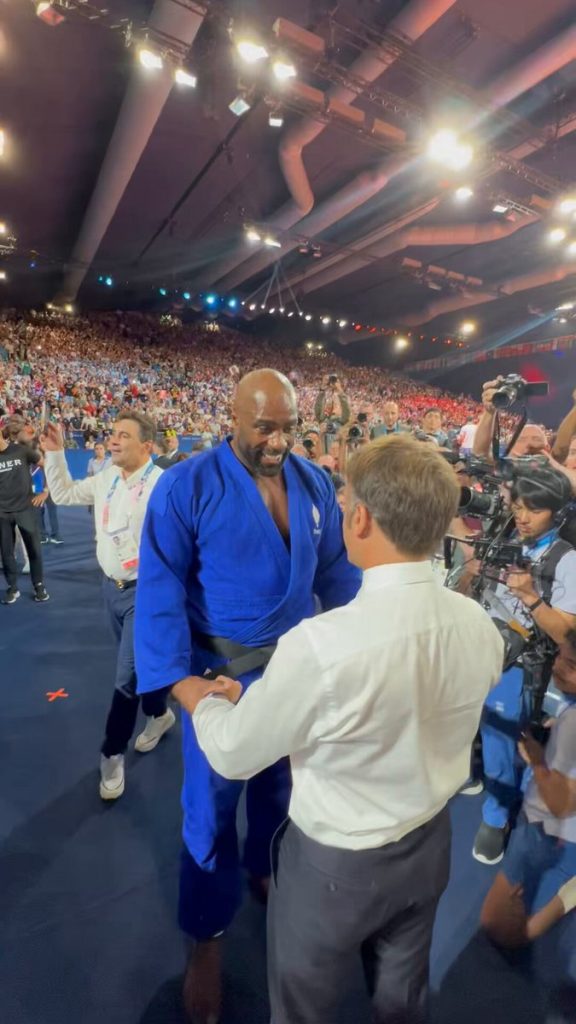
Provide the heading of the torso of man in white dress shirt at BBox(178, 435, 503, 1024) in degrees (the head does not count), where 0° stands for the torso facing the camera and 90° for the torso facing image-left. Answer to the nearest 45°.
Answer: approximately 135°

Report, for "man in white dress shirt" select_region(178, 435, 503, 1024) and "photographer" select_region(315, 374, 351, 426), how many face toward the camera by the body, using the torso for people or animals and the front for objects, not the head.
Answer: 1

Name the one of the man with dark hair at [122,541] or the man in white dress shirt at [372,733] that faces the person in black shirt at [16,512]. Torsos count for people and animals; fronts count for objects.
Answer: the man in white dress shirt

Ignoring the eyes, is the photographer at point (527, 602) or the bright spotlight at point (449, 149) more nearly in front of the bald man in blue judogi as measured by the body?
the photographer

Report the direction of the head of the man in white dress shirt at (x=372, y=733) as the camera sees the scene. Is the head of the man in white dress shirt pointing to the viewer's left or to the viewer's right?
to the viewer's left

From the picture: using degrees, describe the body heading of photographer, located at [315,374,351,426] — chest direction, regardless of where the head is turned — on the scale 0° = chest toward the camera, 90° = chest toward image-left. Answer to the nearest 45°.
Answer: approximately 0°

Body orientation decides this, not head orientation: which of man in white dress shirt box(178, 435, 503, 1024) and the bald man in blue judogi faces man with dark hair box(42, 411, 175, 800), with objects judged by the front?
the man in white dress shirt

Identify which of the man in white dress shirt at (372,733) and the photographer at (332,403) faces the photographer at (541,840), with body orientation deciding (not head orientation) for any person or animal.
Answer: the photographer at (332,403)

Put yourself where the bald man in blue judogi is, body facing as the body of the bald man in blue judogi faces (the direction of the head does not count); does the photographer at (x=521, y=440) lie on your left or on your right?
on your left

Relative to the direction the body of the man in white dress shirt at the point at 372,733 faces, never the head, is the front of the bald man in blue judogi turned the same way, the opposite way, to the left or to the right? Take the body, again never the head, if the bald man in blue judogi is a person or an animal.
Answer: the opposite way

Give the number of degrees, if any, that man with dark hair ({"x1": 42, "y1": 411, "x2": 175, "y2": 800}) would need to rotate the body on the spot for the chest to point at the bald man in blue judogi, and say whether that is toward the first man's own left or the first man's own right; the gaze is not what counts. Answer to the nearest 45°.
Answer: approximately 45° to the first man's own left

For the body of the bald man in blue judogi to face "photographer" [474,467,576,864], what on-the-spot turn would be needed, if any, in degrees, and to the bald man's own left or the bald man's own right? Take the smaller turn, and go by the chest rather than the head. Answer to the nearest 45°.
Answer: approximately 45° to the bald man's own left
